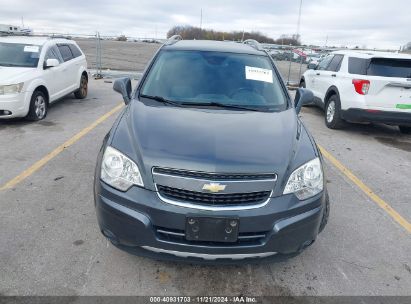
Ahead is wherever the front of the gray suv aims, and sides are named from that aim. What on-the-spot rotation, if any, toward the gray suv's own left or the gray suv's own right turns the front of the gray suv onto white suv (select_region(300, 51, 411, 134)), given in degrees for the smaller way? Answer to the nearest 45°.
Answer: approximately 135° to the gray suv's own left

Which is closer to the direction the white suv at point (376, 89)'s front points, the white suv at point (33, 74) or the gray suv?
the white suv

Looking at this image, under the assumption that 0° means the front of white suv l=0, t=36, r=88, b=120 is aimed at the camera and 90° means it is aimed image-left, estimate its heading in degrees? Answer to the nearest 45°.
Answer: approximately 45°

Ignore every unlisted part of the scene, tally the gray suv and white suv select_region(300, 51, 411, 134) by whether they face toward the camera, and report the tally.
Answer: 1

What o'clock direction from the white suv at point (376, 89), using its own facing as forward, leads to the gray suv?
The gray suv is roughly at 8 o'clock from the white suv.

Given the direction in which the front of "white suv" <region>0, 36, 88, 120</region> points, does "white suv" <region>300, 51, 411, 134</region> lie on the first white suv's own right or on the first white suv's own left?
on the first white suv's own left

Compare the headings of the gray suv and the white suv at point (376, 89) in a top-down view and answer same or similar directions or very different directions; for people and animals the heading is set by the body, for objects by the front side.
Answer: very different directions

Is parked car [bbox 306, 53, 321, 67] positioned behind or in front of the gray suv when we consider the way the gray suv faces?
behind

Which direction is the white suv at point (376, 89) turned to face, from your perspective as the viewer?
facing away from the viewer and to the left of the viewer

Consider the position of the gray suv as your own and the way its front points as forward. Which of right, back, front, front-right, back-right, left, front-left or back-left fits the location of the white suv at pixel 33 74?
back-right

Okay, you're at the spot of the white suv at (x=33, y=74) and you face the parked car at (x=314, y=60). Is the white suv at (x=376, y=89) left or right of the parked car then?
right

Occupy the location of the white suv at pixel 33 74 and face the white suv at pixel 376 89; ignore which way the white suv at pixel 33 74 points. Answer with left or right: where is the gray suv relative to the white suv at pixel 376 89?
right
